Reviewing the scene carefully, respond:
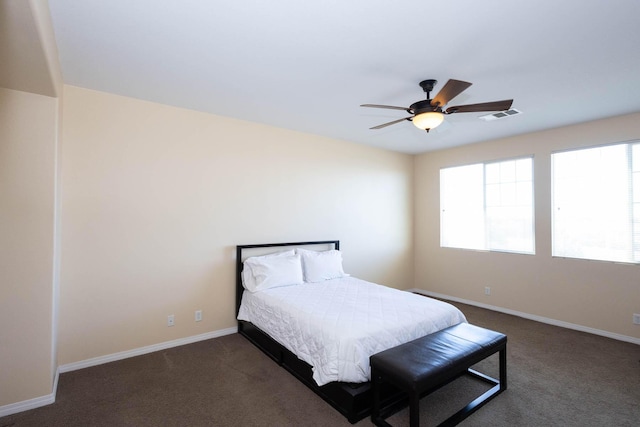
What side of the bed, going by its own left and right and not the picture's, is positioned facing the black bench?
front

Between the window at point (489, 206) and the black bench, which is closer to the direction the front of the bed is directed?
the black bench

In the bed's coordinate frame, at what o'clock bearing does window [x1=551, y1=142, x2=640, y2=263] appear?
The window is roughly at 10 o'clock from the bed.

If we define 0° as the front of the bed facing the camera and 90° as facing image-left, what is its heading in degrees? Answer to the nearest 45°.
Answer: approximately 315°

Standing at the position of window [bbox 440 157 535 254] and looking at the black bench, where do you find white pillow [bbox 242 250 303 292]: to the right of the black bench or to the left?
right

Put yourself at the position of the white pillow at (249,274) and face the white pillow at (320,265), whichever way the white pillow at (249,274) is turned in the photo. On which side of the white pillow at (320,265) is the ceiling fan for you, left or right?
right

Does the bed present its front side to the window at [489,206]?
no
